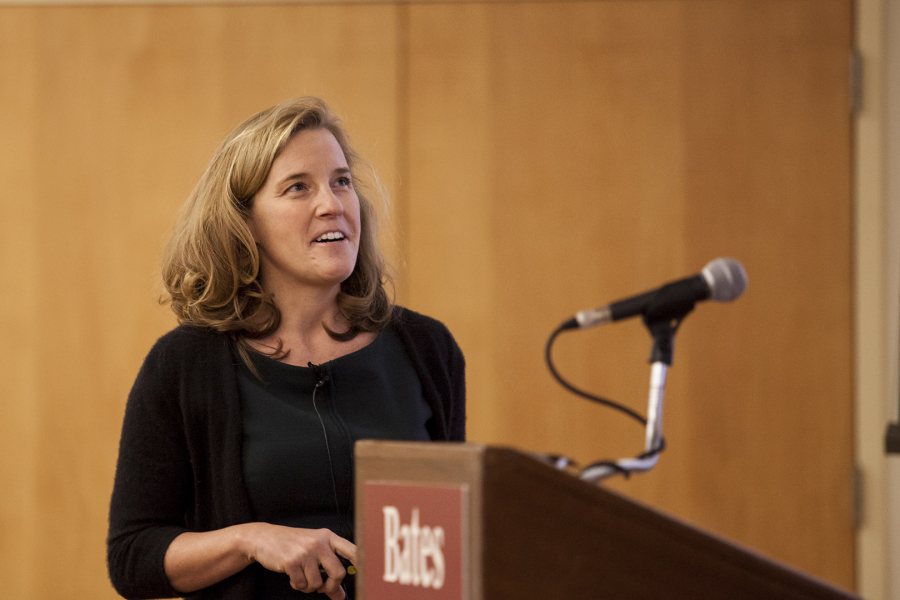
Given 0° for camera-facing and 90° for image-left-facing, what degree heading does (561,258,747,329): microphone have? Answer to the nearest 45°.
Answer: approximately 270°

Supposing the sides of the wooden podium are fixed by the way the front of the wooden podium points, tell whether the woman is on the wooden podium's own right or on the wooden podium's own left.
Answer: on the wooden podium's own right

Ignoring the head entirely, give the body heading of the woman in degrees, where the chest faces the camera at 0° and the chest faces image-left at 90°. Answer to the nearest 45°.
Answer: approximately 315°

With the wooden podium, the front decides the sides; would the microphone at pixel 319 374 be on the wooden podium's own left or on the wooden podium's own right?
on the wooden podium's own right

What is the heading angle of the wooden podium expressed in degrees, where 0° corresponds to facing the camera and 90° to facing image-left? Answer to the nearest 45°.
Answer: approximately 45°

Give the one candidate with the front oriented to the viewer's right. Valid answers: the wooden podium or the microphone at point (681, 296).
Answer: the microphone

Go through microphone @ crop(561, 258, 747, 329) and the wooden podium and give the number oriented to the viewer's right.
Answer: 1

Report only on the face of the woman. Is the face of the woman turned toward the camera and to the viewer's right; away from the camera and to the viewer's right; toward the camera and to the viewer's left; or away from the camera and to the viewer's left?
toward the camera and to the viewer's right
